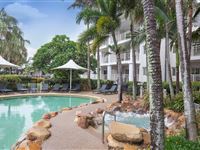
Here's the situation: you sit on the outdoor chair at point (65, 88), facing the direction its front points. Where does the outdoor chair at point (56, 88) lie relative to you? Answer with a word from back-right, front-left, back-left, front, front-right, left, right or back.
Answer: front-right

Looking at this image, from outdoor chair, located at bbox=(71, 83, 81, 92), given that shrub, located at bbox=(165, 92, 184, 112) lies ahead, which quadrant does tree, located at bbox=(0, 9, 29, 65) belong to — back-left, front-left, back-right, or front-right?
back-right

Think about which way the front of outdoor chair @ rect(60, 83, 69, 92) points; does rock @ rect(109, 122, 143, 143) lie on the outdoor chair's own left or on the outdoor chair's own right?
on the outdoor chair's own left

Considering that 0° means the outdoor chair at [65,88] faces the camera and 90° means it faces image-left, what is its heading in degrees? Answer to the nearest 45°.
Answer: approximately 45°
